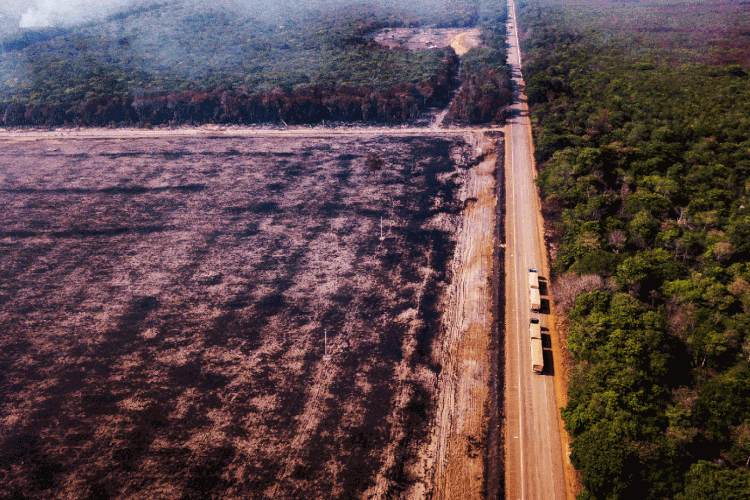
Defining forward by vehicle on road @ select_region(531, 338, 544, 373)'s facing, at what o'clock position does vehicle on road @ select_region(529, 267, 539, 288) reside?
vehicle on road @ select_region(529, 267, 539, 288) is roughly at 12 o'clock from vehicle on road @ select_region(531, 338, 544, 373).

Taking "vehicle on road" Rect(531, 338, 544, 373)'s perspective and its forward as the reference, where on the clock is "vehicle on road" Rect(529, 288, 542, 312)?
"vehicle on road" Rect(529, 288, 542, 312) is roughly at 12 o'clock from "vehicle on road" Rect(531, 338, 544, 373).

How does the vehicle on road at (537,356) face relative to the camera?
away from the camera
